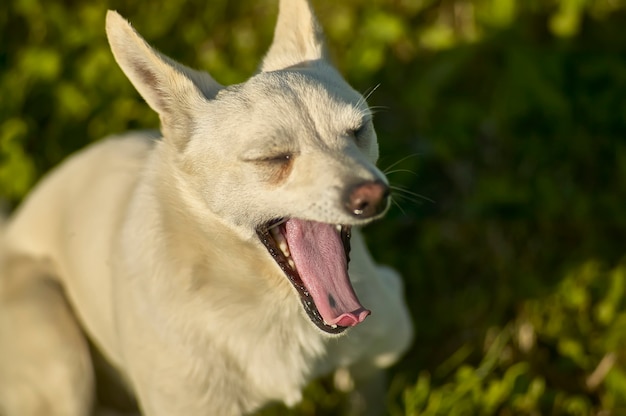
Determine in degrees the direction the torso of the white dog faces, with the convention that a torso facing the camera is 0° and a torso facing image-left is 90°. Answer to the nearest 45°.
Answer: approximately 315°
